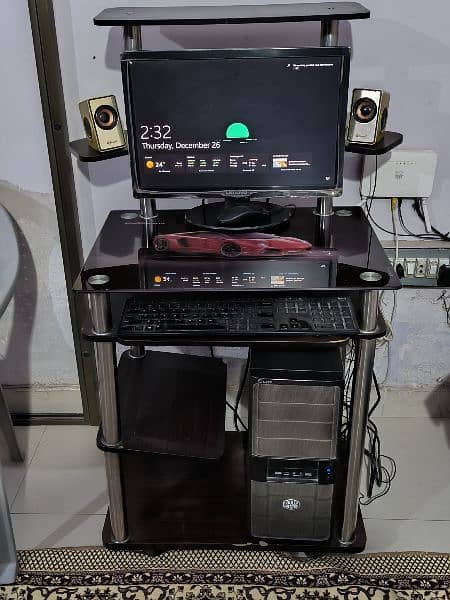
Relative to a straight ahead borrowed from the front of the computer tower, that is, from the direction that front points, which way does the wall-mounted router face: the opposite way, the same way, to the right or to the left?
the same way

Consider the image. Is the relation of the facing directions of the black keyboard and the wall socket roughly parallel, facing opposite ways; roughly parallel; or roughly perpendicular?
roughly parallel

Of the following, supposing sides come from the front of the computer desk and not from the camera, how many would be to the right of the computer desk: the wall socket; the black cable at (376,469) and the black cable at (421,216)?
0

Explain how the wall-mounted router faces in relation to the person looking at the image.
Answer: facing the viewer

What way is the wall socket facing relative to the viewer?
toward the camera

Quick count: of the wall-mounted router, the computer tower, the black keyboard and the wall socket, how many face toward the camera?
4

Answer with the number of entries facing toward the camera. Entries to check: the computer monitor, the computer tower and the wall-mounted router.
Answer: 3

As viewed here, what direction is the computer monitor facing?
toward the camera

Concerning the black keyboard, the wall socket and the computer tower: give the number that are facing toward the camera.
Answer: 3

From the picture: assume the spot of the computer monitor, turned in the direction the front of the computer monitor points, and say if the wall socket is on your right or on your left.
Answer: on your left

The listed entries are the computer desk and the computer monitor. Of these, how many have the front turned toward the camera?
2

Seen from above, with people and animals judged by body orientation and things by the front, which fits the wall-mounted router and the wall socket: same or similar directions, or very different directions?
same or similar directions

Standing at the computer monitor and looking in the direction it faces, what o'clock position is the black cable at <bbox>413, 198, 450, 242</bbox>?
The black cable is roughly at 8 o'clock from the computer monitor.
